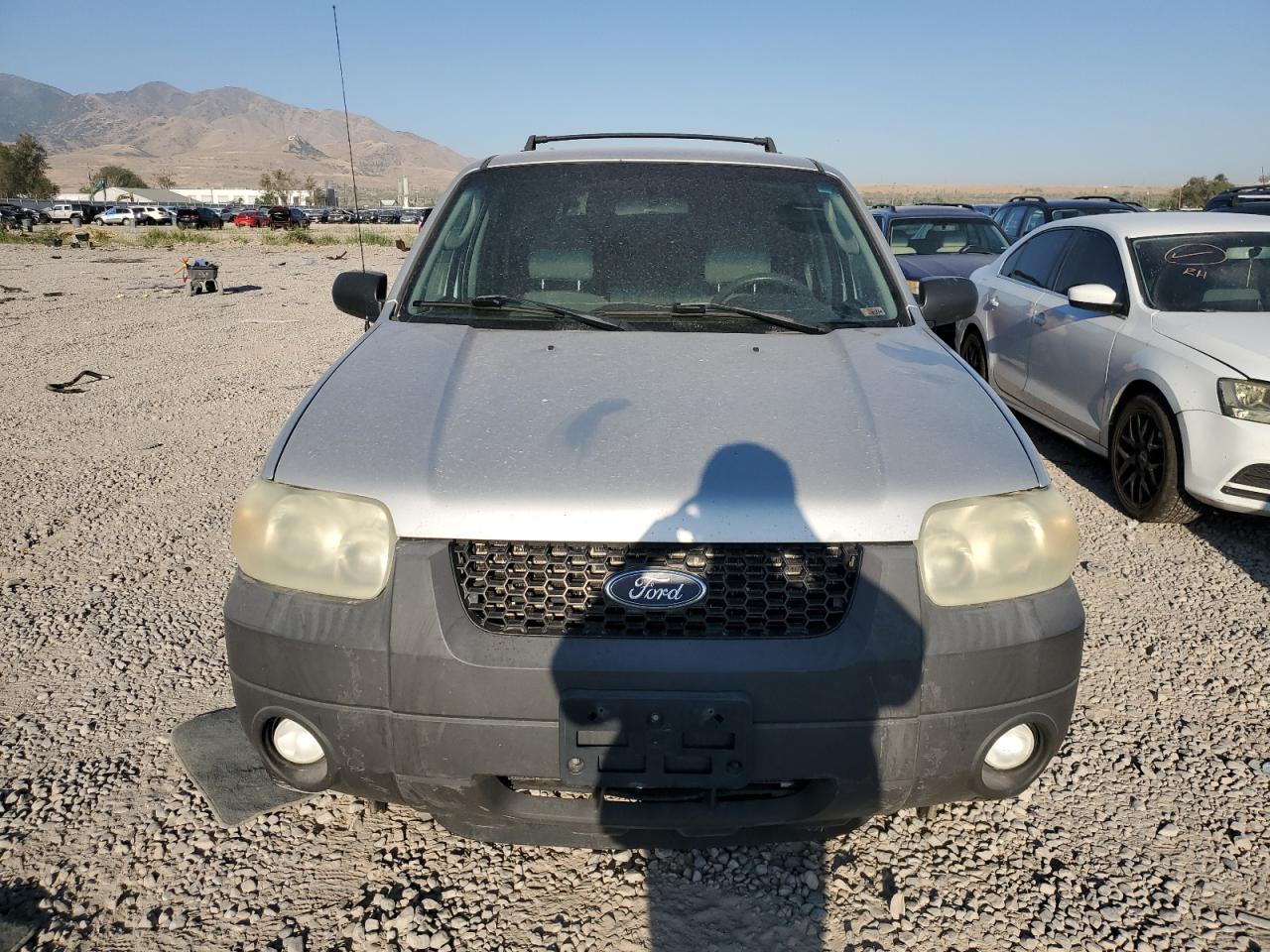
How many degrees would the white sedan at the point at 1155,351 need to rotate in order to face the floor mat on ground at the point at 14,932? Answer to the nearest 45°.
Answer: approximately 90° to its right

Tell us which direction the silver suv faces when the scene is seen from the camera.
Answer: facing the viewer

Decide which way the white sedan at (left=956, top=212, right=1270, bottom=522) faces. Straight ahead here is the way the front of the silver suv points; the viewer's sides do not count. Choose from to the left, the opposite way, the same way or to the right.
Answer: the same way

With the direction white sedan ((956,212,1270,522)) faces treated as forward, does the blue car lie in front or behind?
behind

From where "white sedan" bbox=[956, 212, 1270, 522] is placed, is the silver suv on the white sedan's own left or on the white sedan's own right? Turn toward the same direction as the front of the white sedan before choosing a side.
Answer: on the white sedan's own right

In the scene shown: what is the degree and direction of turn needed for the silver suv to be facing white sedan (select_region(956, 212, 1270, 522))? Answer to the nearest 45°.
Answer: approximately 135° to its left

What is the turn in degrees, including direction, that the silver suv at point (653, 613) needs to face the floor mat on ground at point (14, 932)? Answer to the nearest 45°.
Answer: approximately 90° to its right

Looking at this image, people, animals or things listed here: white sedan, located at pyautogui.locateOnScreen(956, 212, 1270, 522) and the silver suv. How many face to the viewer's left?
0

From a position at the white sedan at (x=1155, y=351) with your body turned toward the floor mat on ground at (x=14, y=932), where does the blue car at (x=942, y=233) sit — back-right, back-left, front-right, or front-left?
back-right
